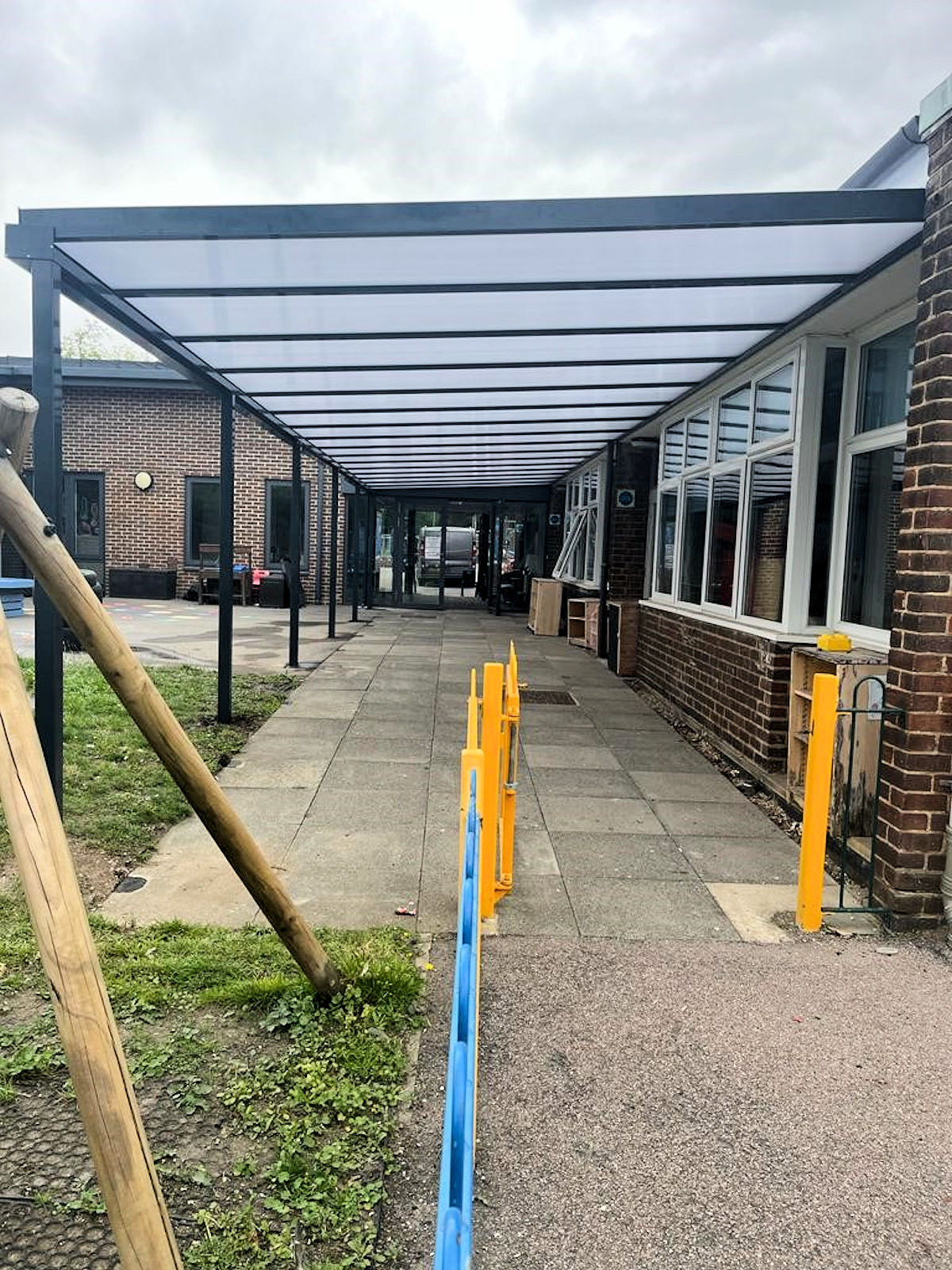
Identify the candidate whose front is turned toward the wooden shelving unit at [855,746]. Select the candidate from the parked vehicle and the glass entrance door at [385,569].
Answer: the glass entrance door

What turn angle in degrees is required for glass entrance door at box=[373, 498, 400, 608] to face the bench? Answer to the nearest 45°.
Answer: approximately 45° to its right

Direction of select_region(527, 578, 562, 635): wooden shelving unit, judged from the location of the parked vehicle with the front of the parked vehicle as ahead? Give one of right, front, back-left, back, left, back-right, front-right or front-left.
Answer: back

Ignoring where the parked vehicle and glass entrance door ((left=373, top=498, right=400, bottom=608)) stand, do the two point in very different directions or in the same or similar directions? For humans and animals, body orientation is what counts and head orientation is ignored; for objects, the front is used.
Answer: very different directions

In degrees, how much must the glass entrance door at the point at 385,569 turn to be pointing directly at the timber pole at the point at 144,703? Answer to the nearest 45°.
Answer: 0° — it already faces it

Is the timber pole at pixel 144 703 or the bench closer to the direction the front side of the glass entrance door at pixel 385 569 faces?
the timber pole

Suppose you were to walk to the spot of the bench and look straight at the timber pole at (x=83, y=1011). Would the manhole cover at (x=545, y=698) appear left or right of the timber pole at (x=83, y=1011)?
left

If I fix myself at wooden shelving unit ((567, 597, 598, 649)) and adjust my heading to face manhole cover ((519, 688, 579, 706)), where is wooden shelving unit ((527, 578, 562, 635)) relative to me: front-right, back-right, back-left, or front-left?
back-right

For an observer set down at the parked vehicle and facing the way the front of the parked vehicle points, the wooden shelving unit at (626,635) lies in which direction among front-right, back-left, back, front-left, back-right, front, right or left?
back
